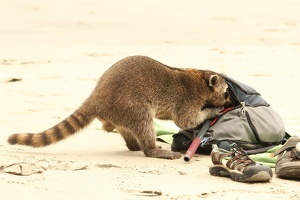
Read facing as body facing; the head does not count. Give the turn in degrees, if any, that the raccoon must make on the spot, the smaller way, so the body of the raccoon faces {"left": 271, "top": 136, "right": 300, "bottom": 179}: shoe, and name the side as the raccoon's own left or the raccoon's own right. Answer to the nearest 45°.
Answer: approximately 45° to the raccoon's own right

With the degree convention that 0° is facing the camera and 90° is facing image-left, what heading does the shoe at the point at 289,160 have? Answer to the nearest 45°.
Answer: approximately 45°

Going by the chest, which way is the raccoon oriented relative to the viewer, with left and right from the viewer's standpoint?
facing to the right of the viewer

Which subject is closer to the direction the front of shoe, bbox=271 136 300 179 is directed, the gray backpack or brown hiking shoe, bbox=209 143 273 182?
the brown hiking shoe

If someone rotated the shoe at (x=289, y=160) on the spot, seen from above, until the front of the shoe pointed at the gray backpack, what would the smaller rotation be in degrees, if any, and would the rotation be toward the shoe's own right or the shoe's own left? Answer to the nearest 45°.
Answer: approximately 90° to the shoe's own right
